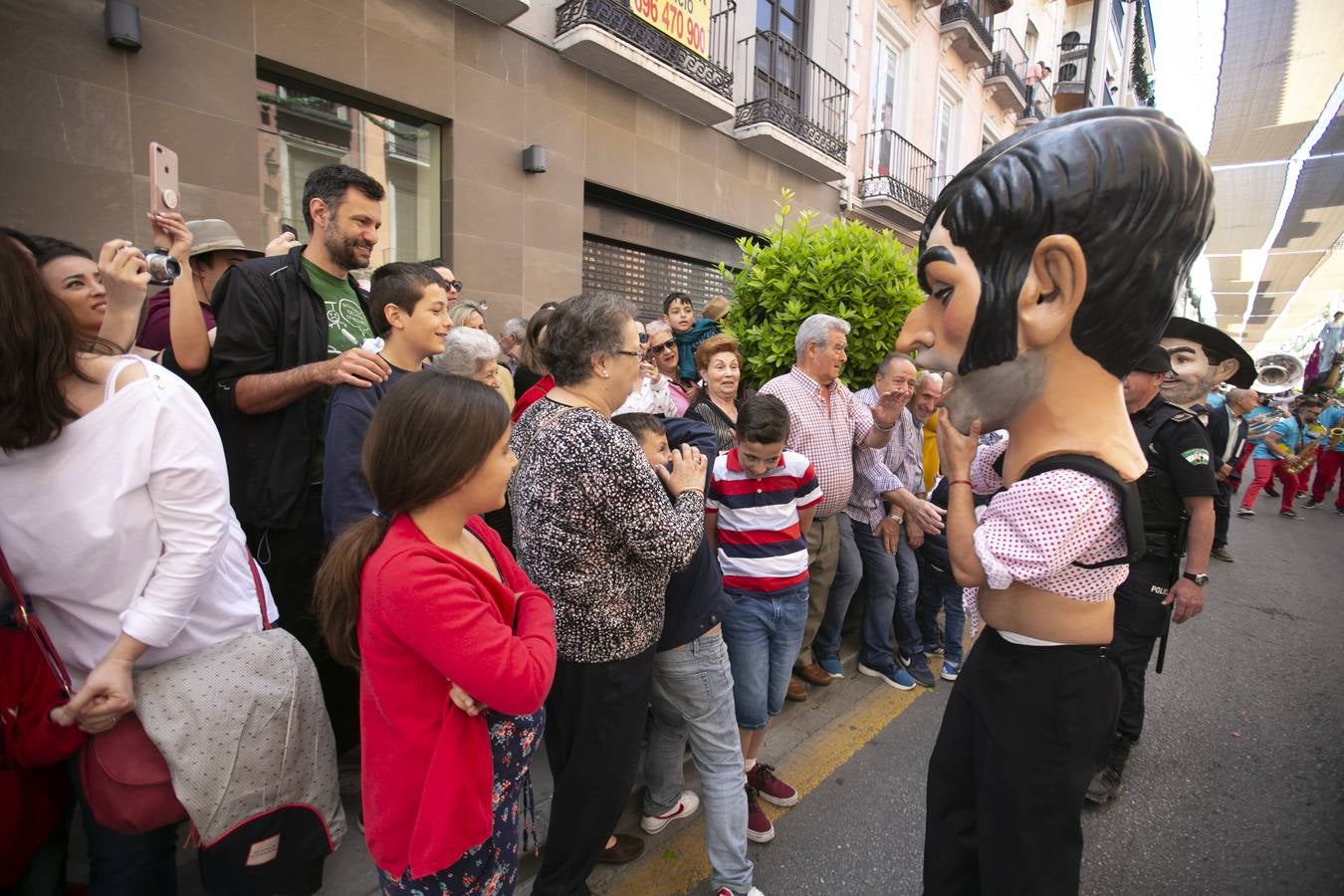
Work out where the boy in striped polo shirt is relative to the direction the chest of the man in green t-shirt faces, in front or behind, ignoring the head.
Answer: in front

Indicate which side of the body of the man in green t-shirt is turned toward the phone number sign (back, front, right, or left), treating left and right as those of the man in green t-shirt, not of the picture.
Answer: left

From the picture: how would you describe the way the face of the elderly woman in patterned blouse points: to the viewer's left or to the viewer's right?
to the viewer's right

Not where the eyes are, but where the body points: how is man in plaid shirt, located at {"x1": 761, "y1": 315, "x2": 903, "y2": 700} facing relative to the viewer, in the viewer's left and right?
facing the viewer and to the right of the viewer

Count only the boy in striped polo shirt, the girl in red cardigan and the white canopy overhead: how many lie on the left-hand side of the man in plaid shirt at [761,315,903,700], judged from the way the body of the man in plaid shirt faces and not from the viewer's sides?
1

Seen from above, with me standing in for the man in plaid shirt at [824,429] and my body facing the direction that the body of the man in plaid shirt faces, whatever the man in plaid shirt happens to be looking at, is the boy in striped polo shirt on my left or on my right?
on my right

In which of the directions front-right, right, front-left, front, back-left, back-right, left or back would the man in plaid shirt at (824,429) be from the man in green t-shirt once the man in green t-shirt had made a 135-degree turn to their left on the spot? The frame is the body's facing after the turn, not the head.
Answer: right

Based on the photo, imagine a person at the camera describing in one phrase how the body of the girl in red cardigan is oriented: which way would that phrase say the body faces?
to the viewer's right

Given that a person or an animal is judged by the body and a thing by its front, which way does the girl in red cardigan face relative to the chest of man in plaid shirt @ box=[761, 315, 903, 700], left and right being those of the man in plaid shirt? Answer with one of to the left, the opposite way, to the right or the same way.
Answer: to the left

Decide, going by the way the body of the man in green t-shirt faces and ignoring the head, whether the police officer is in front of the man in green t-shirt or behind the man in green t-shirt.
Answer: in front

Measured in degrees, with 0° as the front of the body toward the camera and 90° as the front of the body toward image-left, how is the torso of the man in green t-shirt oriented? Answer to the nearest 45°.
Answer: approximately 315°

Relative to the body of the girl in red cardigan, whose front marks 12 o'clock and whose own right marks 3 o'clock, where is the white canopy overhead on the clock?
The white canopy overhead is roughly at 11 o'clock from the girl in red cardigan.

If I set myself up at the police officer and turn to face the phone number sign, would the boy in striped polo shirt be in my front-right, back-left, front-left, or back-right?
front-left

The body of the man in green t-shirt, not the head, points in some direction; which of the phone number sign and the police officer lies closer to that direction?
the police officer
